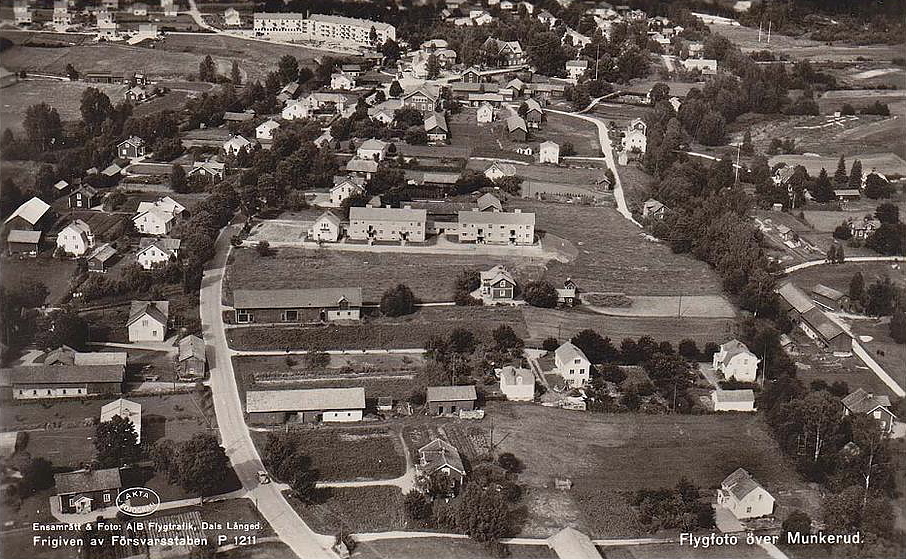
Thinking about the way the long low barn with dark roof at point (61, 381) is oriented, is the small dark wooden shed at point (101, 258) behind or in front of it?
behind

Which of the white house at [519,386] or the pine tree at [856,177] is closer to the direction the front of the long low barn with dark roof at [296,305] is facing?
the white house

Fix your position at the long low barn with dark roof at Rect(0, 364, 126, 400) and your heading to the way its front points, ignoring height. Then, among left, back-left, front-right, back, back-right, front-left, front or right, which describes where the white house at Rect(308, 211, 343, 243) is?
back-left

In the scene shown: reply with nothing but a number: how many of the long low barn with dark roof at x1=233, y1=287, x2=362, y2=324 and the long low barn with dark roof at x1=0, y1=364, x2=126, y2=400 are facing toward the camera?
2

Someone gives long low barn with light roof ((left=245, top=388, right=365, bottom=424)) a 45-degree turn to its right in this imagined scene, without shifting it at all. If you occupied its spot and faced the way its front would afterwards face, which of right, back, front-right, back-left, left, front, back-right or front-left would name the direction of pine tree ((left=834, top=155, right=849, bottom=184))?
back

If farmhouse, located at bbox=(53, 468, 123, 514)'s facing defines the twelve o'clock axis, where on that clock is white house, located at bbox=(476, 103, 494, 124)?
The white house is roughly at 7 o'clock from the farmhouse.

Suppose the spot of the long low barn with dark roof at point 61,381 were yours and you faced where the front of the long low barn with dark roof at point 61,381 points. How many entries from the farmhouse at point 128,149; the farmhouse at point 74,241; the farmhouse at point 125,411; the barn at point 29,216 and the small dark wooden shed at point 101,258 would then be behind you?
4

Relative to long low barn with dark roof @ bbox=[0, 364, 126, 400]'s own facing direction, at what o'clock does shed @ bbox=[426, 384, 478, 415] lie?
The shed is roughly at 10 o'clock from the long low barn with dark roof.

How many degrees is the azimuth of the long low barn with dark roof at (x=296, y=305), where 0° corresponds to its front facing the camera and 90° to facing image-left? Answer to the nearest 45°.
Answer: approximately 0°

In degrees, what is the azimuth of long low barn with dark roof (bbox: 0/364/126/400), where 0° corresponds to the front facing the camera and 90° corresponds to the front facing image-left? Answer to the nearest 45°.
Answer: approximately 0°

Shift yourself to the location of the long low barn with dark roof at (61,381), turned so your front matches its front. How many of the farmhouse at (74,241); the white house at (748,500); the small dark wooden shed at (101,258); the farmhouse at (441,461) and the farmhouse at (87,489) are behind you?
2
